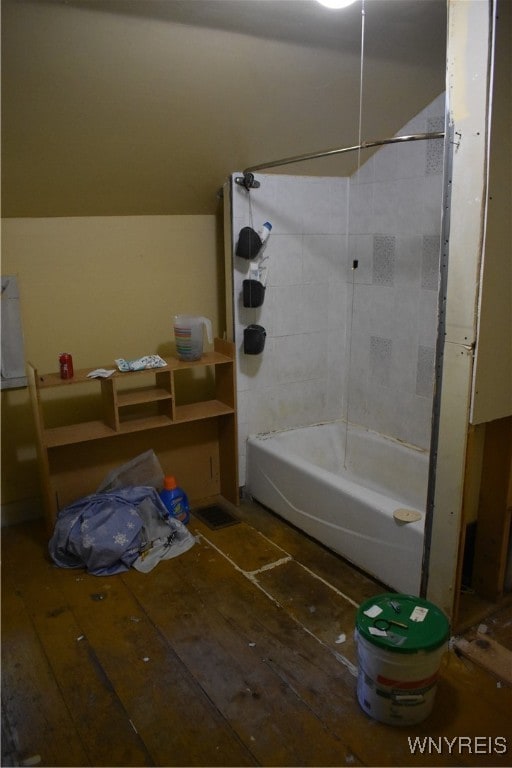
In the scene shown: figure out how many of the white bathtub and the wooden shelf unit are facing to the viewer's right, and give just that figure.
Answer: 0

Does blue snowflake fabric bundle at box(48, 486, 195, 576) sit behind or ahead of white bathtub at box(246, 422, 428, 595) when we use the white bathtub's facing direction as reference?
ahead

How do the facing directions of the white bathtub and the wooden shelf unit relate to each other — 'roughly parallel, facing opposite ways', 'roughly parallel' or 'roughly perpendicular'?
roughly perpendicular

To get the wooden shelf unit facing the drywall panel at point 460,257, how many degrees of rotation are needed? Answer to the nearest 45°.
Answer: approximately 45° to its left

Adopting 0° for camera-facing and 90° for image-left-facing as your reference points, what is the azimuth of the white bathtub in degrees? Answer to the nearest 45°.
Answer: approximately 45°

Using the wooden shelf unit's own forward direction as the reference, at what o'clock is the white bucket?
The white bucket is roughly at 11 o'clock from the wooden shelf unit.
